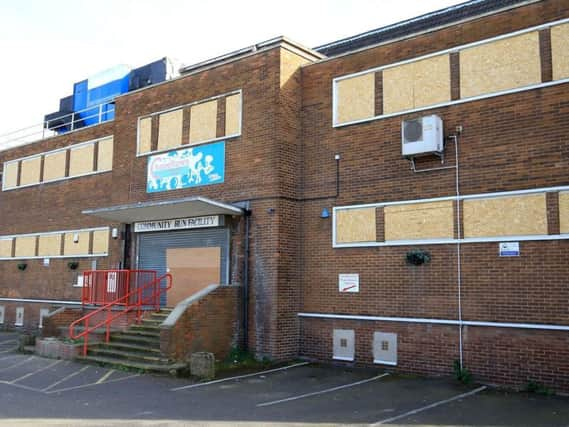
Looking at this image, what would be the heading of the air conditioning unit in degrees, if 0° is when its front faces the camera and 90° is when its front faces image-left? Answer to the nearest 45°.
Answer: approximately 45°

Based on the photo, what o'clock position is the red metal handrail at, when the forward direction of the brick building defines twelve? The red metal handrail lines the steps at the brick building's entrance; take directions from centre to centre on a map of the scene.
The red metal handrail is roughly at 2 o'clock from the brick building.

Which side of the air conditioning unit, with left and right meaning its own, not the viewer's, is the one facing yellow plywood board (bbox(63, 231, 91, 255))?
right

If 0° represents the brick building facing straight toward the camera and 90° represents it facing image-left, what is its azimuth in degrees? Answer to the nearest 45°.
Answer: approximately 45°
